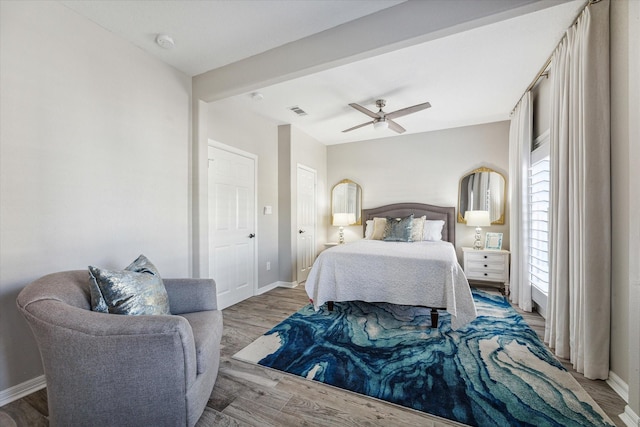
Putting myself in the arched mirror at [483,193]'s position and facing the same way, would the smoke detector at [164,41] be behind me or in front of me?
in front

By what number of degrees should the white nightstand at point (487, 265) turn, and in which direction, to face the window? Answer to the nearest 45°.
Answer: approximately 45° to its left

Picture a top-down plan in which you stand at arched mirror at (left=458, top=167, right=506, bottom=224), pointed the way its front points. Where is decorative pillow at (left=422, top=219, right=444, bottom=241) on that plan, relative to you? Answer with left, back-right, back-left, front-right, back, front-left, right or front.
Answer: front-right

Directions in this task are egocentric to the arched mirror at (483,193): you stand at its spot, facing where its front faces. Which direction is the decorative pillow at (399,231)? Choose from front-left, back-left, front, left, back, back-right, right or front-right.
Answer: front-right

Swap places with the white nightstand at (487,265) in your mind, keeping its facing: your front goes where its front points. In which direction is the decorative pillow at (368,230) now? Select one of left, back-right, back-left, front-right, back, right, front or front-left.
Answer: right

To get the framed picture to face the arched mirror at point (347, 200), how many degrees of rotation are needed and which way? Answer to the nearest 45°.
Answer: approximately 90° to its right

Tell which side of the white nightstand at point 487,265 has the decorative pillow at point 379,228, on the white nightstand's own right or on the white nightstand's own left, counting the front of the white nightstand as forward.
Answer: on the white nightstand's own right

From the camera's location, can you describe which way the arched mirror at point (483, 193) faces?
facing the viewer

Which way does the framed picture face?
toward the camera

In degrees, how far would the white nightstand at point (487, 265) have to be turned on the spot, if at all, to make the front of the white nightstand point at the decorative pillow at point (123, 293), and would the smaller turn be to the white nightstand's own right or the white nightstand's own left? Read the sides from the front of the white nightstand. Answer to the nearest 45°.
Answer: approximately 45° to the white nightstand's own right

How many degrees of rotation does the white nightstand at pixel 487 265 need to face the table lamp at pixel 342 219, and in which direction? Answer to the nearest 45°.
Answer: approximately 90° to its right

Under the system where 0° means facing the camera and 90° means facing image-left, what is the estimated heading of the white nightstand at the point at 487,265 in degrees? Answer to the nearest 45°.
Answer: approximately 0°
